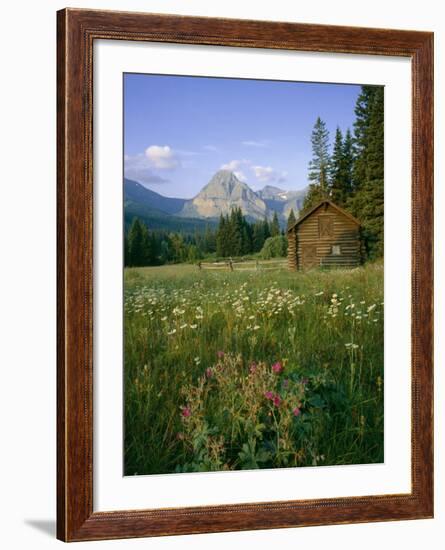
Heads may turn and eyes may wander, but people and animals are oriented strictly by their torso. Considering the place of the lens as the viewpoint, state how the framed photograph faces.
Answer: facing the viewer and to the right of the viewer
